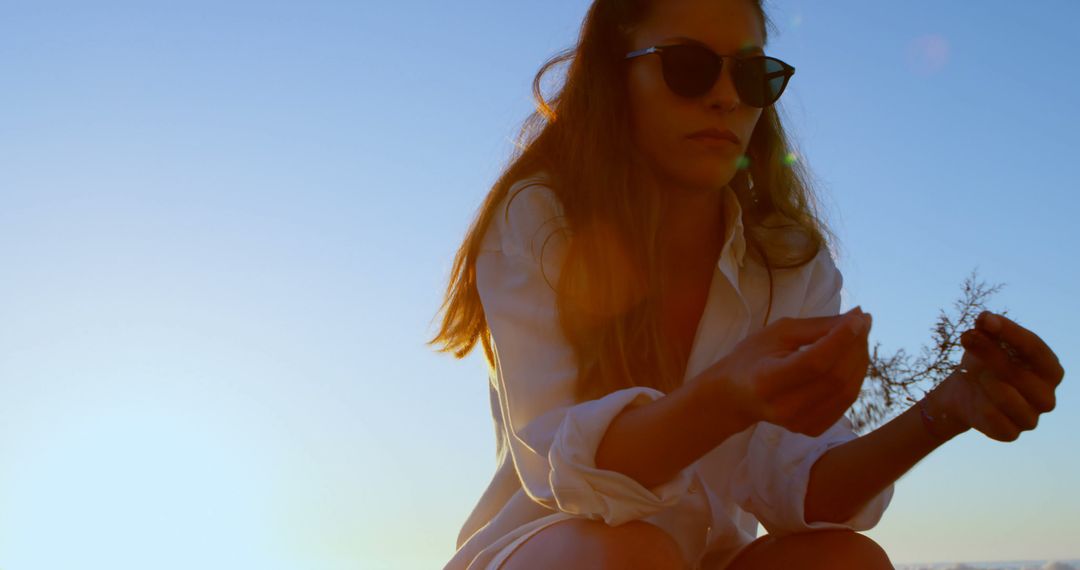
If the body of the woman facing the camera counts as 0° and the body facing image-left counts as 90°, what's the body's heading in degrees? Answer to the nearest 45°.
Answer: approximately 315°

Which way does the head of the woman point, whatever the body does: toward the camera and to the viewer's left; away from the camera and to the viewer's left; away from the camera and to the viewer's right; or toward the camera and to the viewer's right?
toward the camera and to the viewer's right
